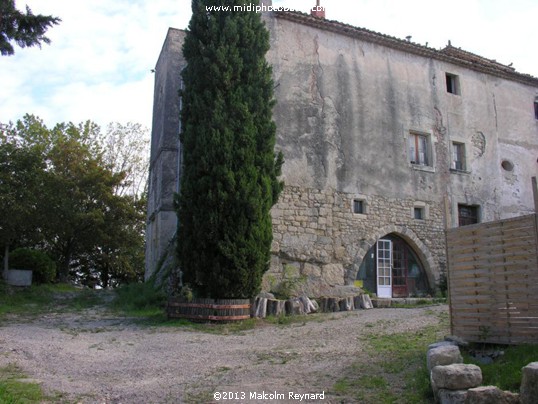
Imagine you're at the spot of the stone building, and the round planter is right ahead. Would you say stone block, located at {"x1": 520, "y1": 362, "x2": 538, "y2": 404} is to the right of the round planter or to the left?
left

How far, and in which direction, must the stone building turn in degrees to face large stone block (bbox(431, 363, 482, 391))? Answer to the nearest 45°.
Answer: approximately 45° to its right

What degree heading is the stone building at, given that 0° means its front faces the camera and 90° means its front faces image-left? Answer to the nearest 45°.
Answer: approximately 315°

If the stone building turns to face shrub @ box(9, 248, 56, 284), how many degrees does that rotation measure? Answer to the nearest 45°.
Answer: approximately 135° to its right

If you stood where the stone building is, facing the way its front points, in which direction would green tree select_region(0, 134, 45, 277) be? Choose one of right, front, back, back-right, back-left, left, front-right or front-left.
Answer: back-right

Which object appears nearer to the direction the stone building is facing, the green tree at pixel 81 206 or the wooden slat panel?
the wooden slat panel

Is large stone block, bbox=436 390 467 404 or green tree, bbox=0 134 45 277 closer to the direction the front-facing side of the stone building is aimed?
the large stone block

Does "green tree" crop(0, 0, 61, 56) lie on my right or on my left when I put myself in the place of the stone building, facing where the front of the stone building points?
on my right

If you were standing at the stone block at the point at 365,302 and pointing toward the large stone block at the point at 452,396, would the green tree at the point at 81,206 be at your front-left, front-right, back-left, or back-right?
back-right

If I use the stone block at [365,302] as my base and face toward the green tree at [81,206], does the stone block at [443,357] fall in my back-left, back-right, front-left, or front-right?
back-left
